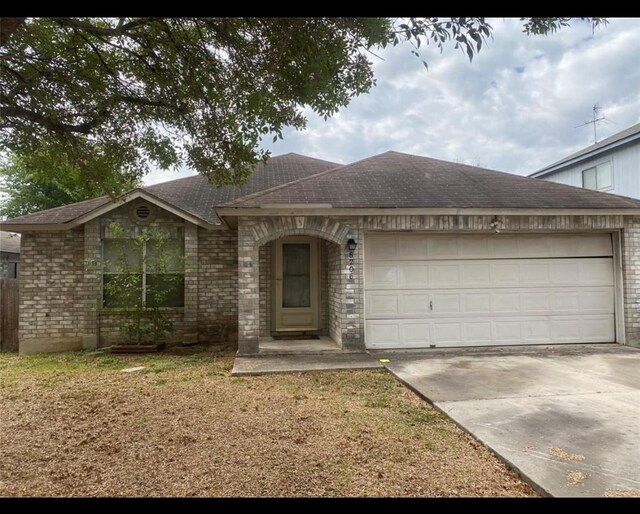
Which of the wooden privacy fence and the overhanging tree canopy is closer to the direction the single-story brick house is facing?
the overhanging tree canopy

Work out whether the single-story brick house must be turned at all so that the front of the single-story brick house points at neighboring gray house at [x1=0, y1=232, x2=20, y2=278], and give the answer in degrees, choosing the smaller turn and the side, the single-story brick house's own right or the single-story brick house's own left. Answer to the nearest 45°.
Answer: approximately 135° to the single-story brick house's own right

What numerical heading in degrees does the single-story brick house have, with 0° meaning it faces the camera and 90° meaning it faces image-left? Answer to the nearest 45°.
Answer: approximately 0°

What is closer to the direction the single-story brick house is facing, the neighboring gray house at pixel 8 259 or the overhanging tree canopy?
the overhanging tree canopy

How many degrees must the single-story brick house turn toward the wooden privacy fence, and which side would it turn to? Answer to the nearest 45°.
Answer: approximately 90° to its right

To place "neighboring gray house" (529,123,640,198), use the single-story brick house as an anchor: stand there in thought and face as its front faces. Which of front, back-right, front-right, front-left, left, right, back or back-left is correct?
back-left
